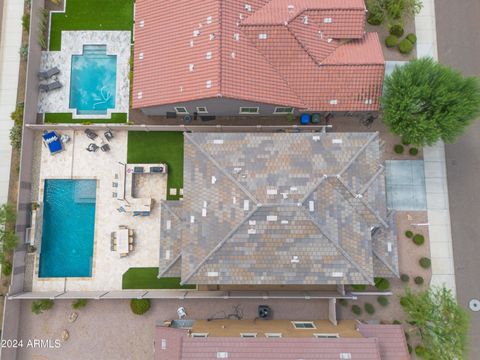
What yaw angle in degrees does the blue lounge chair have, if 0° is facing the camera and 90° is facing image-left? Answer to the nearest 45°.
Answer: approximately 315°

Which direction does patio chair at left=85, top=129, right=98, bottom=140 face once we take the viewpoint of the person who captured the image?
facing the viewer and to the right of the viewer

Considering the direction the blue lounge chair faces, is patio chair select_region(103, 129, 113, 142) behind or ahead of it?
ahead

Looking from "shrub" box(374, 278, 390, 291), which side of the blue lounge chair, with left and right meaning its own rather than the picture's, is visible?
front

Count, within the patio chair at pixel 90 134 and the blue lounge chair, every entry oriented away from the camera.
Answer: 0

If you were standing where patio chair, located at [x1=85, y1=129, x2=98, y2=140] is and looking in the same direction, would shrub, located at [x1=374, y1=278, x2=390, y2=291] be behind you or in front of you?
in front
